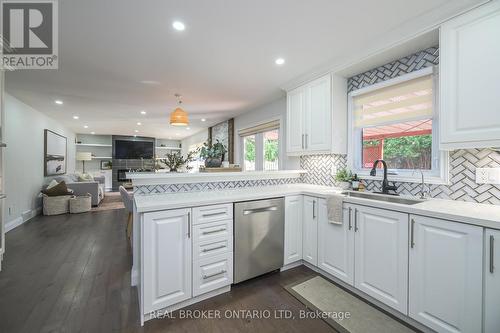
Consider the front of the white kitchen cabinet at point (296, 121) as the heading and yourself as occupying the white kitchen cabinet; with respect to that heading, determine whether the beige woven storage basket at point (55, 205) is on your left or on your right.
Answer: on your right

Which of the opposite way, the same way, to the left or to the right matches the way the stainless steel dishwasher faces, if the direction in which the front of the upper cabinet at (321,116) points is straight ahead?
to the left

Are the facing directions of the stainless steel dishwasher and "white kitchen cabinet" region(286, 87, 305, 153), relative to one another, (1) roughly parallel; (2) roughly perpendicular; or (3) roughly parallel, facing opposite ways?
roughly perpendicular

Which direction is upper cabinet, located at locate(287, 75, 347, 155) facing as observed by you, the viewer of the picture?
facing the viewer and to the left of the viewer

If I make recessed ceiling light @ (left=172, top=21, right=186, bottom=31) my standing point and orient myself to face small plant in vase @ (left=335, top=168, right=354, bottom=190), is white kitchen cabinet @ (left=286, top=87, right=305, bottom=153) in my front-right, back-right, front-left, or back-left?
front-left

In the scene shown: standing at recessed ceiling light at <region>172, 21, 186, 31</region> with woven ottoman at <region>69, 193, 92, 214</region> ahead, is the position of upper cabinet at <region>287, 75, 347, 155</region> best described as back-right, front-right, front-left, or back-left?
back-right

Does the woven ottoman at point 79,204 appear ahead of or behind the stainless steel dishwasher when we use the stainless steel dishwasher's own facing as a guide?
behind

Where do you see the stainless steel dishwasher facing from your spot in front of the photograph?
facing the viewer and to the right of the viewer
